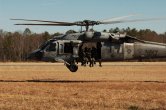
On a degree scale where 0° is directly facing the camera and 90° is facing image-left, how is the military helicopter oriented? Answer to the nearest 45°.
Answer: approximately 90°
